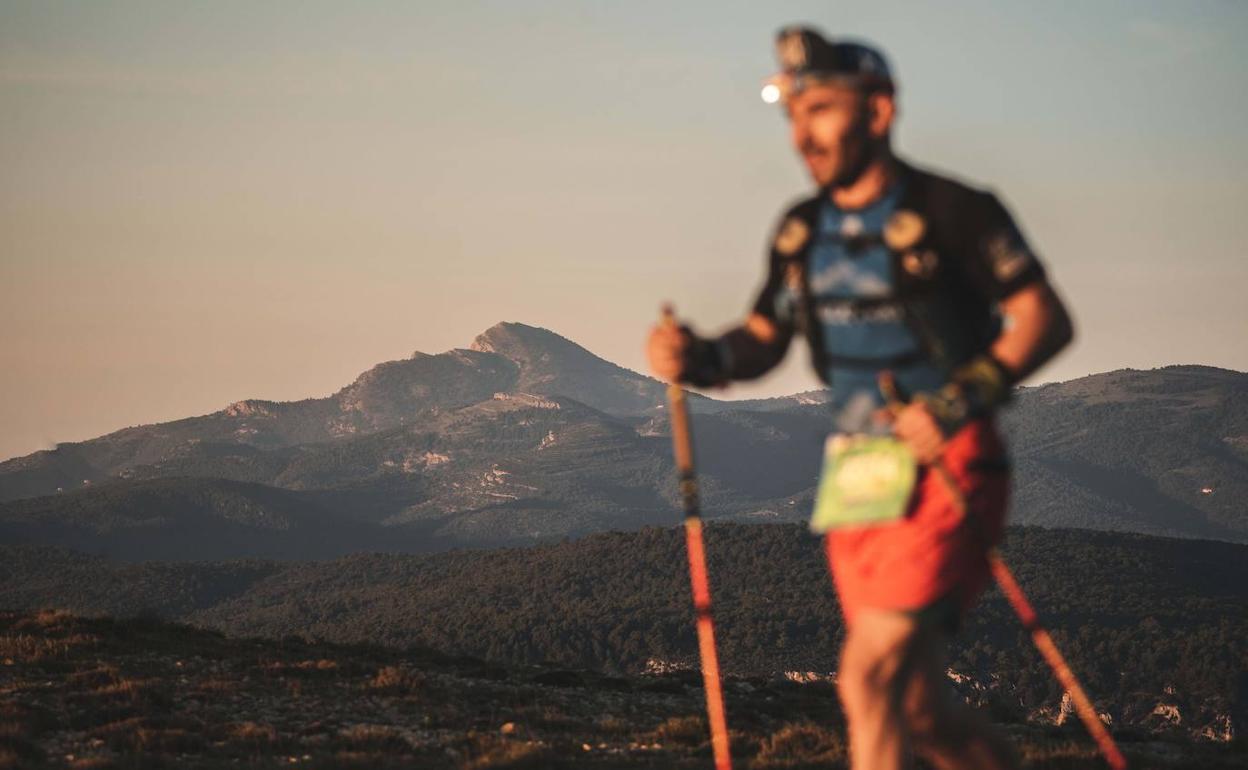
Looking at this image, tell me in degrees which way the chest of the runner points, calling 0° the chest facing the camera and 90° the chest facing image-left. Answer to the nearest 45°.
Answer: approximately 45°
